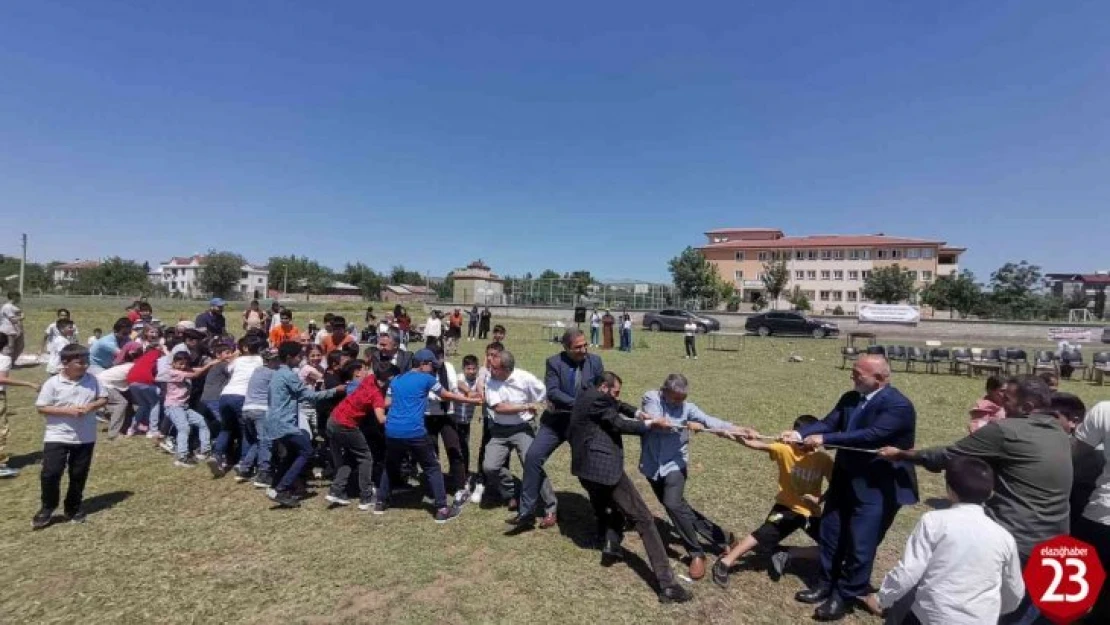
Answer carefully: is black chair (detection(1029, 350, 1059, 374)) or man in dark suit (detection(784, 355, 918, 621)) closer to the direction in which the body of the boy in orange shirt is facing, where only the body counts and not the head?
the man in dark suit

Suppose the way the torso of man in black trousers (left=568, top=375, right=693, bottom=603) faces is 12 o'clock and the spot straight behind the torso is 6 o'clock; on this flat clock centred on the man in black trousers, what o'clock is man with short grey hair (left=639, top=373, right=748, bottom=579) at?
The man with short grey hair is roughly at 11 o'clock from the man in black trousers.

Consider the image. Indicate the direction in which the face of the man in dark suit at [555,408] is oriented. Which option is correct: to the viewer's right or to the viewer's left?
to the viewer's right

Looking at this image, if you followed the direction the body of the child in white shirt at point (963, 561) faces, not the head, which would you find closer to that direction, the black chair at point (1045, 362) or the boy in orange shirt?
the black chair

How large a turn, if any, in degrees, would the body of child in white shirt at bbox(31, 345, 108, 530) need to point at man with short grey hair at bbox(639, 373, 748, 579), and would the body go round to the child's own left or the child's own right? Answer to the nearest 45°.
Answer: approximately 45° to the child's own left

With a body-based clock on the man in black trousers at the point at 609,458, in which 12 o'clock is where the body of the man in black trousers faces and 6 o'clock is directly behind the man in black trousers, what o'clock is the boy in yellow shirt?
The boy in yellow shirt is roughly at 12 o'clock from the man in black trousers.

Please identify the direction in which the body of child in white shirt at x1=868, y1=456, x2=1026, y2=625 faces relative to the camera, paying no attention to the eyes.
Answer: away from the camera

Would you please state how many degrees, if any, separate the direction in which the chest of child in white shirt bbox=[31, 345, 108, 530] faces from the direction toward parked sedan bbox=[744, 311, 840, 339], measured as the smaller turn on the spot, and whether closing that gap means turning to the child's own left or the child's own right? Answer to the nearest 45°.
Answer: approximately 90° to the child's own left

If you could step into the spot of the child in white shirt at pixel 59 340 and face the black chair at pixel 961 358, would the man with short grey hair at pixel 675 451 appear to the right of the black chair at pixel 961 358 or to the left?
right

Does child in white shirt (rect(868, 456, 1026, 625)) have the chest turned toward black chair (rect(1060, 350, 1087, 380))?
yes

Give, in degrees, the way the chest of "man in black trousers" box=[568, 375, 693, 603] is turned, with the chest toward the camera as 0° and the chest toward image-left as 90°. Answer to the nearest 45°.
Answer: approximately 270°

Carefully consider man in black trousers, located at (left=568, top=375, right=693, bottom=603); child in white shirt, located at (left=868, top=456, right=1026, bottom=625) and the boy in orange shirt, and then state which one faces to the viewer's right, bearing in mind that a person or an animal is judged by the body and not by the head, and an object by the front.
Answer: the man in black trousers
